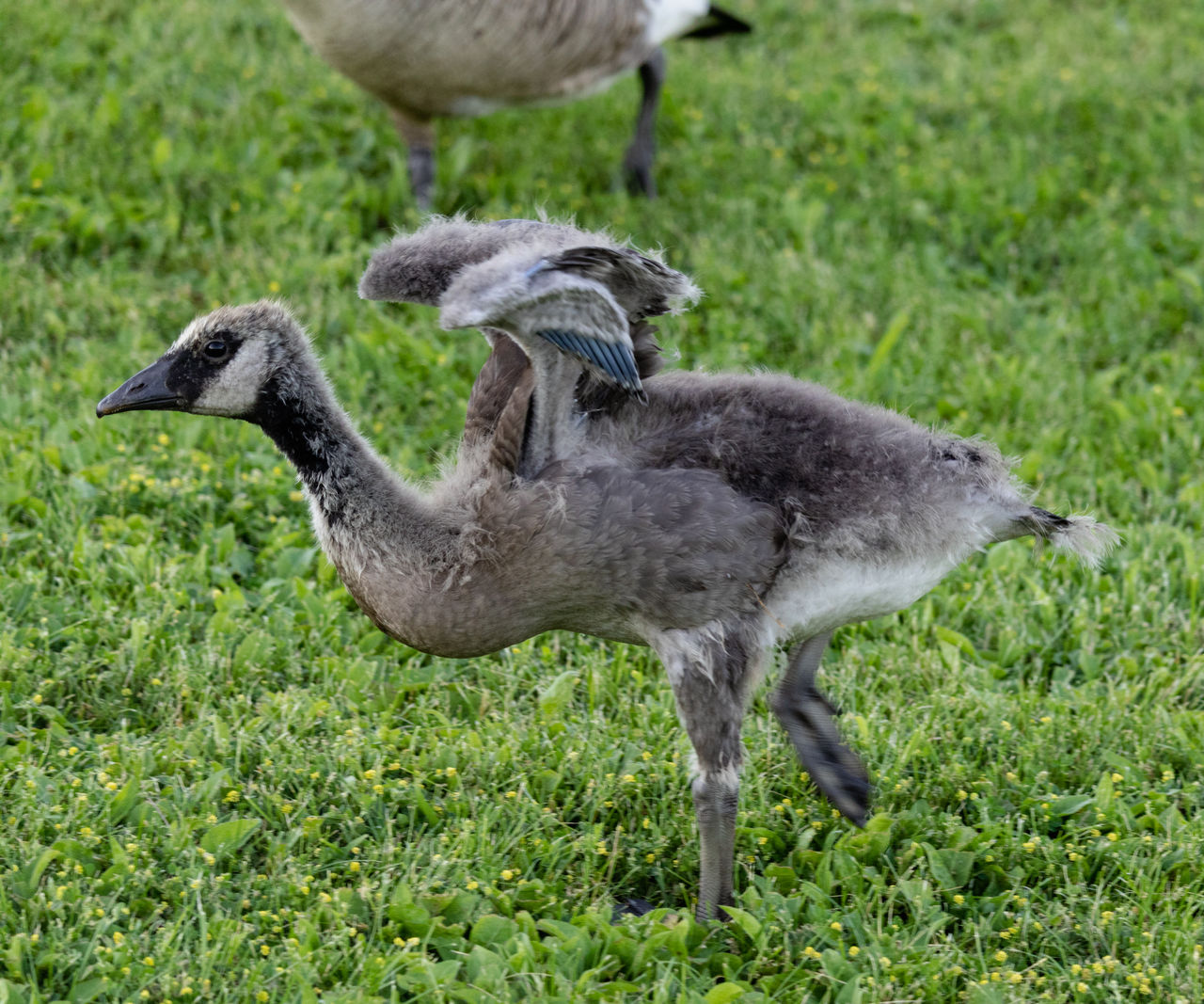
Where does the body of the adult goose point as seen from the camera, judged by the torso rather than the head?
to the viewer's left

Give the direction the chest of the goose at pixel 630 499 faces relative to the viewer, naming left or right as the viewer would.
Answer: facing to the left of the viewer

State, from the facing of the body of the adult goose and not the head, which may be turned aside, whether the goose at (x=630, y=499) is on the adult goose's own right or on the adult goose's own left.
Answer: on the adult goose's own left

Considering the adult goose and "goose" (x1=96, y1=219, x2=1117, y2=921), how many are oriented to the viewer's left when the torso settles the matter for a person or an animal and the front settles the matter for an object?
2

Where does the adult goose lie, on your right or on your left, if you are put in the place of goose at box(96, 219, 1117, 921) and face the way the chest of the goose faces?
on your right
